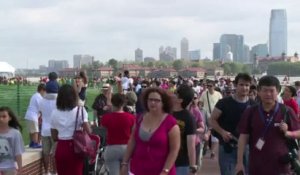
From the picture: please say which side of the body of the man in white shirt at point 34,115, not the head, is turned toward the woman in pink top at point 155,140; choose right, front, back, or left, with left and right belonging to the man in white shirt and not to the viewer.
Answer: right

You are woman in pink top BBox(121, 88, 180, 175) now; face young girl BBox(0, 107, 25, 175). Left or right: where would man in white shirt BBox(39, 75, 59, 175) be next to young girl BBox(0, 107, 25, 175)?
right

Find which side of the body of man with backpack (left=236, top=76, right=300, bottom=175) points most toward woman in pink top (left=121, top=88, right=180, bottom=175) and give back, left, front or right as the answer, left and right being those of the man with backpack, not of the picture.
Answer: right

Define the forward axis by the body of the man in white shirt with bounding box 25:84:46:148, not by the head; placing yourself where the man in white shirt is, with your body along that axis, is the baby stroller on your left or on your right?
on your right

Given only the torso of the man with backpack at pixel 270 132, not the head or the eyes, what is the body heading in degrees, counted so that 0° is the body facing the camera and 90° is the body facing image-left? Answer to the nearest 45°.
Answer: approximately 0°

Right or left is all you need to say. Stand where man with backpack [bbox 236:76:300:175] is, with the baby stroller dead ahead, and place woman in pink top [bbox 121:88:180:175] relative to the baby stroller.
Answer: left
